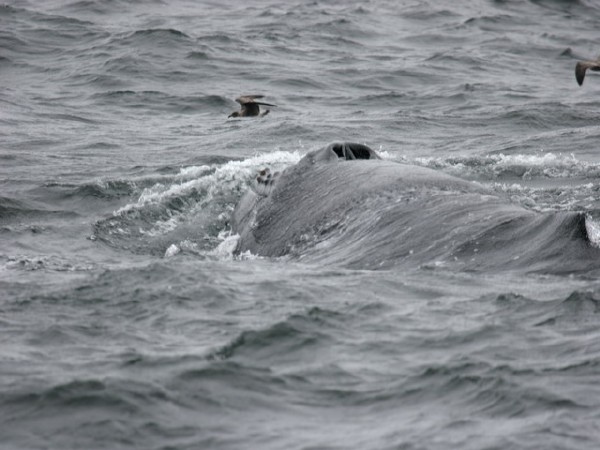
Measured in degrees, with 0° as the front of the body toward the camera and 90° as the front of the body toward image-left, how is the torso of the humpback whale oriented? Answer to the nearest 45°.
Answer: approximately 90°
